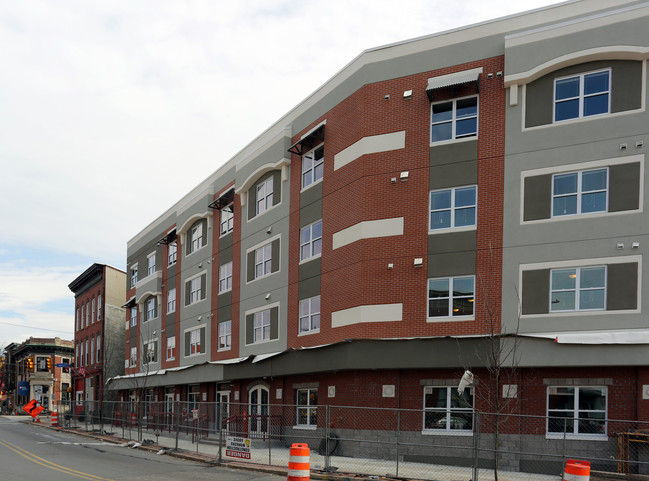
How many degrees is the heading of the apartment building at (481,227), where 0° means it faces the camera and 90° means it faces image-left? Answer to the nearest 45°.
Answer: approximately 45°

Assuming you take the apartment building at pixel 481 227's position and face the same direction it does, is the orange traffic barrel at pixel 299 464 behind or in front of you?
in front

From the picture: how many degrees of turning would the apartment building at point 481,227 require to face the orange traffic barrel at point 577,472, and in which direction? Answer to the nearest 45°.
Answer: approximately 45° to its left
